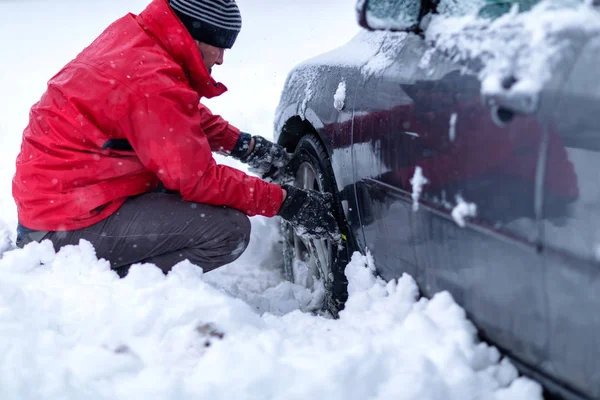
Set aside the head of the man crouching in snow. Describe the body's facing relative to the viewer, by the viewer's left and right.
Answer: facing to the right of the viewer

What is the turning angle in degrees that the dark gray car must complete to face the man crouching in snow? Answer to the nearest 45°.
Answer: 0° — it already faces them

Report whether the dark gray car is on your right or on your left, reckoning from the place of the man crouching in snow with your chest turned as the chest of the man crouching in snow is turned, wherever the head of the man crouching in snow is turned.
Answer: on your right

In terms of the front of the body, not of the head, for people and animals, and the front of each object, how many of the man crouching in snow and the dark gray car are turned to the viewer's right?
1

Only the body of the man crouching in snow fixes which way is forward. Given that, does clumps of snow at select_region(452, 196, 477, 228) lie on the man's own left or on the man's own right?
on the man's own right

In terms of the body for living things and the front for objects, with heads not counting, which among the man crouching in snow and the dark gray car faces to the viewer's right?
the man crouching in snow

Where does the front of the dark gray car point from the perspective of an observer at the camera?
facing away from the viewer and to the left of the viewer
